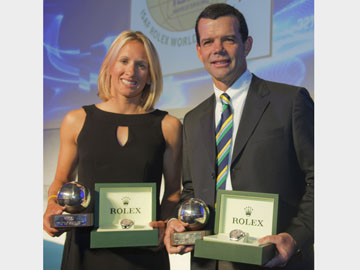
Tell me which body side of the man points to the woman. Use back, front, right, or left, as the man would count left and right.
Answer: right

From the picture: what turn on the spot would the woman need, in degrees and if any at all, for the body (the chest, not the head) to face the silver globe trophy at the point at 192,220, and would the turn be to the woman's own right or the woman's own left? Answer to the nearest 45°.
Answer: approximately 45° to the woman's own left

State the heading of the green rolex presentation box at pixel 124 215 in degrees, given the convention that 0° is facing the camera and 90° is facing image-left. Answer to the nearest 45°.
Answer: approximately 0°

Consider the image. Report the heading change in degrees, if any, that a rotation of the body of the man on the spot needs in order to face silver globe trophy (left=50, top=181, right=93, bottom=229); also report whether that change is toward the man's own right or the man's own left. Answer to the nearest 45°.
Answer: approximately 45° to the man's own right

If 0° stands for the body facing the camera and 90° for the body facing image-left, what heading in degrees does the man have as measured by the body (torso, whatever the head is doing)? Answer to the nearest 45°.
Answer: approximately 45°
